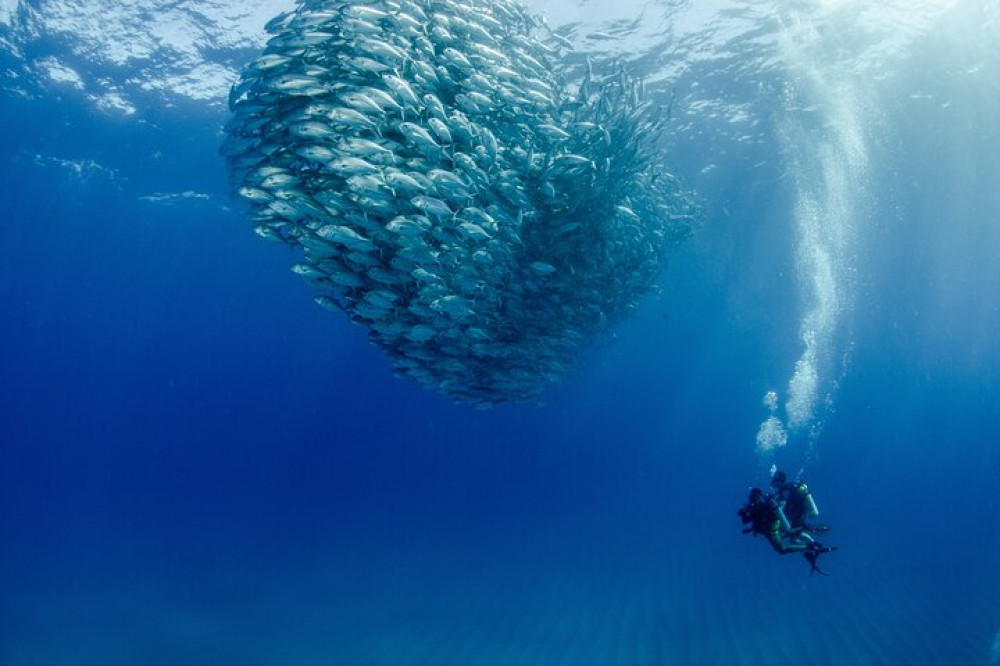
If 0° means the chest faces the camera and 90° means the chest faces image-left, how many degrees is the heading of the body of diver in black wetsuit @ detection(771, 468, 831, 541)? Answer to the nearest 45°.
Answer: approximately 90°
